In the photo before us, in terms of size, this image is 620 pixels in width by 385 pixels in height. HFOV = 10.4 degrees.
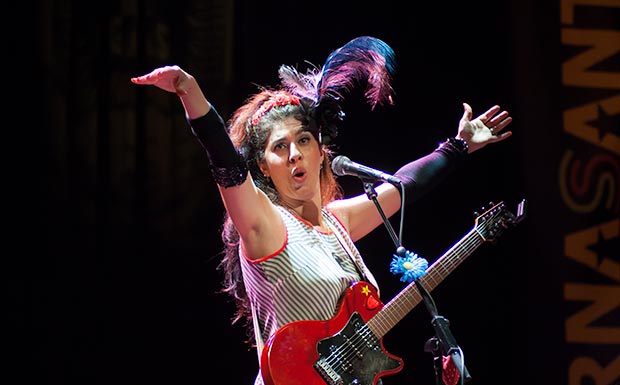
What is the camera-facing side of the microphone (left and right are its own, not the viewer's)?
left
